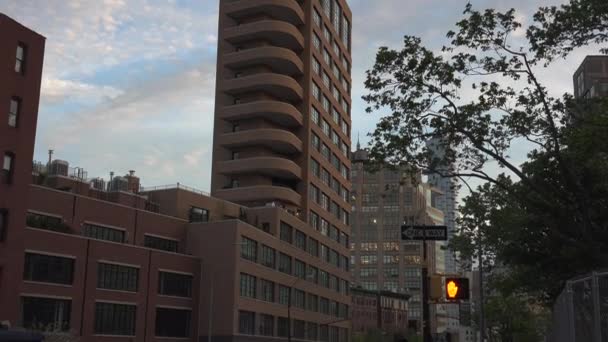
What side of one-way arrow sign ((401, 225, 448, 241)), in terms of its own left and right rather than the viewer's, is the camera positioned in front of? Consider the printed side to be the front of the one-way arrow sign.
front

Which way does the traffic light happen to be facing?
toward the camera

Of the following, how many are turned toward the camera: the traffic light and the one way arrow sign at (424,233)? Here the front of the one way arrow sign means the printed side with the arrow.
2

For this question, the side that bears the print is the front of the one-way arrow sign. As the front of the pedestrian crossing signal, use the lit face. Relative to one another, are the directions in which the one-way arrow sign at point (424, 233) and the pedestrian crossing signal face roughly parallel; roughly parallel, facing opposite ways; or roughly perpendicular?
roughly parallel
